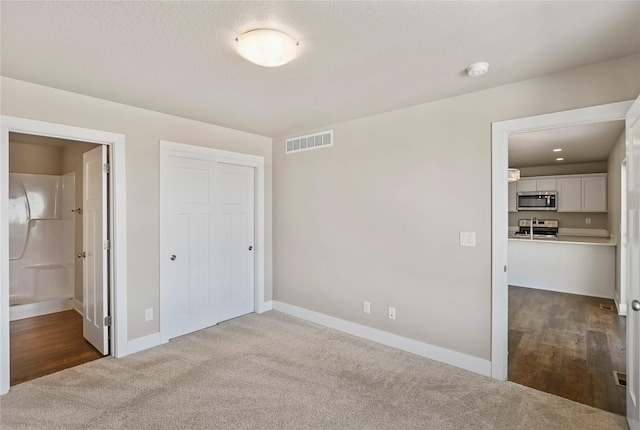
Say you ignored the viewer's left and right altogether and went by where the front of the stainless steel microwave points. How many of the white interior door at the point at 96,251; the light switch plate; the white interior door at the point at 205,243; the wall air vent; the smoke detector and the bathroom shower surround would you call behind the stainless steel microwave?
0

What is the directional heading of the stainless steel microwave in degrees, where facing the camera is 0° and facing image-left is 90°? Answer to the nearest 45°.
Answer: approximately 0°

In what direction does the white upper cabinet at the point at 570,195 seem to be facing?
toward the camera

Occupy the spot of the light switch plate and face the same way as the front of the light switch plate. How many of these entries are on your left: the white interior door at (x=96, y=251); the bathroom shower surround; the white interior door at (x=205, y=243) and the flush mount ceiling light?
0

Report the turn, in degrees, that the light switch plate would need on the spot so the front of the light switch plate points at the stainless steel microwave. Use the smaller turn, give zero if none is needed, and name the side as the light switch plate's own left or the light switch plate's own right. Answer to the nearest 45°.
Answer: approximately 180°

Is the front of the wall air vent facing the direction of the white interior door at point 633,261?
no

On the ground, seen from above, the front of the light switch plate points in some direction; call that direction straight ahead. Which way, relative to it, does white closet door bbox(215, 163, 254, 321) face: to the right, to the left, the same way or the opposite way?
to the left

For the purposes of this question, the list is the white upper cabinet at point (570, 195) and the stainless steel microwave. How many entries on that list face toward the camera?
2

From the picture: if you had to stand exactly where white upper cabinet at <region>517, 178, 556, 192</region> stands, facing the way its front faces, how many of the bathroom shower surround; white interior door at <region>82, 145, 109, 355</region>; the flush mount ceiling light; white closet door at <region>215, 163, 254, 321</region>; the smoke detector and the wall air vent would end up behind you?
0

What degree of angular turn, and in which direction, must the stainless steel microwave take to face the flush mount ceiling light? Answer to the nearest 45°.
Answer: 0° — it already faces it

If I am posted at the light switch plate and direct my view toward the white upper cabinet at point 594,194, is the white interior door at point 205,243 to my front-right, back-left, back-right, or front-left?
back-left

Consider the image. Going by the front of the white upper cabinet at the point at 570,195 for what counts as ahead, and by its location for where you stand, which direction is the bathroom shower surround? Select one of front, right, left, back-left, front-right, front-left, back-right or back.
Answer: front-right

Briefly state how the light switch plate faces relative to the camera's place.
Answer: facing the viewer

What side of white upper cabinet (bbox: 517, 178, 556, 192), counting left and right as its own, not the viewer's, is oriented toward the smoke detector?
front

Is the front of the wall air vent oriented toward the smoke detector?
no

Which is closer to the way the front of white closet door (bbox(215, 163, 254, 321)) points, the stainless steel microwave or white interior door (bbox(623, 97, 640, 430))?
the white interior door

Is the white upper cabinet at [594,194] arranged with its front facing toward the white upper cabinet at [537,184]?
no

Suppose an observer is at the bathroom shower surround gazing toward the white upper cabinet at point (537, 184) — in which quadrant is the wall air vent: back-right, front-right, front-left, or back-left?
front-right

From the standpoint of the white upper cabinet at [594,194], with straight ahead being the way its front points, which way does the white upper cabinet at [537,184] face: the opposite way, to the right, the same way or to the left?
the same way

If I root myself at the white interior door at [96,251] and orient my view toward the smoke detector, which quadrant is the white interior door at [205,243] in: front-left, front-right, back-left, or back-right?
front-left

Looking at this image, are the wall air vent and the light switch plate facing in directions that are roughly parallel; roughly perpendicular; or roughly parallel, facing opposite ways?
roughly parallel

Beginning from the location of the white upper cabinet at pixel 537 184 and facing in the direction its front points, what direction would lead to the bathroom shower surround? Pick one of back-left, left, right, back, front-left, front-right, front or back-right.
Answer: front-right

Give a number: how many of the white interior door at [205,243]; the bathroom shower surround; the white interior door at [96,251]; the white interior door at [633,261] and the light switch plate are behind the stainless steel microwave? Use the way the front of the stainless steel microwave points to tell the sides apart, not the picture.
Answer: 0
